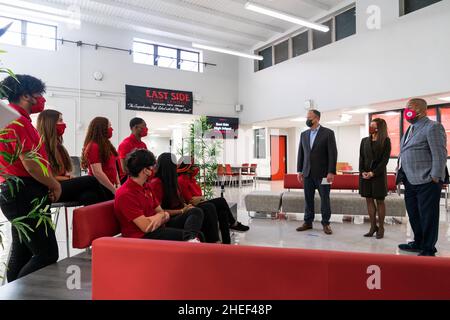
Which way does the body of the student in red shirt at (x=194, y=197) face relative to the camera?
to the viewer's right

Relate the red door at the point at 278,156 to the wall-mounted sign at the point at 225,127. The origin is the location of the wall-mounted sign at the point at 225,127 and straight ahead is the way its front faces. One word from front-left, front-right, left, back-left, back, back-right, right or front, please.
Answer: back-left

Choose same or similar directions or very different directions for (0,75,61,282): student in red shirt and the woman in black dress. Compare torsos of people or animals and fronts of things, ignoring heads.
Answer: very different directions

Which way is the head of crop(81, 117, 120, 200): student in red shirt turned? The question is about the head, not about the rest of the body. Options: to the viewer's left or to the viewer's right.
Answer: to the viewer's right

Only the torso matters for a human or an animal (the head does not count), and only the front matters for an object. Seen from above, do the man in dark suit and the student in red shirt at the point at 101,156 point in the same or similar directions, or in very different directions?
very different directions

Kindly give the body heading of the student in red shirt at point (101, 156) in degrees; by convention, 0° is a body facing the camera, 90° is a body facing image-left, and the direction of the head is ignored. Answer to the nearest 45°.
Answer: approximately 270°

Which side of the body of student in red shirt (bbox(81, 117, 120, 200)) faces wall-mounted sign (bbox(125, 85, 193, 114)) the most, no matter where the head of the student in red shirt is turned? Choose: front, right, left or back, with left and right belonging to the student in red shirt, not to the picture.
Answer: left

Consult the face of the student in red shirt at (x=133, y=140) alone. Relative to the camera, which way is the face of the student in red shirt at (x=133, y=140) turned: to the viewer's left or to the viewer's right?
to the viewer's right

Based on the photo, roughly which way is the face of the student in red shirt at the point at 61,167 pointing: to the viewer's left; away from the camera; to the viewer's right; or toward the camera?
to the viewer's right

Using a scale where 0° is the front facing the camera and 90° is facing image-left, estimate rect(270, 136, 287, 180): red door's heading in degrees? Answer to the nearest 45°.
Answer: approximately 0°
